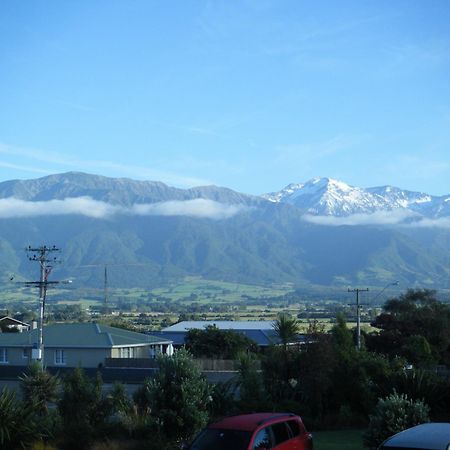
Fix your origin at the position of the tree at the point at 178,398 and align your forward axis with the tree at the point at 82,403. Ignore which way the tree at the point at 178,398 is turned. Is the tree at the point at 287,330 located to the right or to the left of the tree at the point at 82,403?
right

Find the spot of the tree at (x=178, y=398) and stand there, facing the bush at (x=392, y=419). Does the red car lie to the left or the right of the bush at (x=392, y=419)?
right

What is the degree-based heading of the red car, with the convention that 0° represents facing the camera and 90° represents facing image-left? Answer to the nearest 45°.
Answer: approximately 45°

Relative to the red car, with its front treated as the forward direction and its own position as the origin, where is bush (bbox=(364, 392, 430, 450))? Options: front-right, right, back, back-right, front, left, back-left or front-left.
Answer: back

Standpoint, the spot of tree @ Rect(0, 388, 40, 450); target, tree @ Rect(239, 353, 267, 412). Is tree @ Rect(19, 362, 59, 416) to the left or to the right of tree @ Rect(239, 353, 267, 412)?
left

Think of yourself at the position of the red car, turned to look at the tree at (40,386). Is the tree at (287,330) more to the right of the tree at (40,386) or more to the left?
right

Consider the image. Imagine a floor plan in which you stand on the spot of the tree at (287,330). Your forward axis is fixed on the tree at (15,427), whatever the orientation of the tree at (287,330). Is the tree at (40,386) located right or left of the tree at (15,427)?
right
